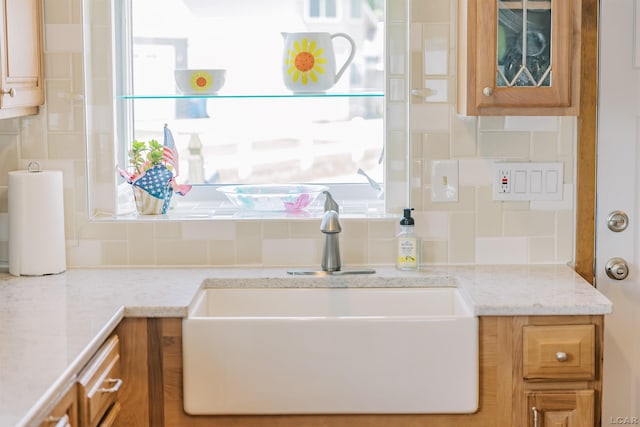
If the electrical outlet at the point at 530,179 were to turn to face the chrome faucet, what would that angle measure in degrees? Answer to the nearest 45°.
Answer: approximately 90° to its right

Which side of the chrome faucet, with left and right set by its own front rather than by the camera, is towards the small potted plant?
right

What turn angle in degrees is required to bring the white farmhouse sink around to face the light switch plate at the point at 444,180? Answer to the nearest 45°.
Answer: approximately 135° to its left

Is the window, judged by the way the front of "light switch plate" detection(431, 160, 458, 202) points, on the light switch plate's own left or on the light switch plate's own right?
on the light switch plate's own right

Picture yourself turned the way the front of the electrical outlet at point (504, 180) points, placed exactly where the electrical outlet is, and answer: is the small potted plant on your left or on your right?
on your right

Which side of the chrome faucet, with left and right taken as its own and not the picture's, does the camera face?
front

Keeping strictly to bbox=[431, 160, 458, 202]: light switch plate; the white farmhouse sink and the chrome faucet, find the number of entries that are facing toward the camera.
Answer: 3

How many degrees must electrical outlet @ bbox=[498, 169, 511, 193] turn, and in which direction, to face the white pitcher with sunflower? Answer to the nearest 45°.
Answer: approximately 90° to its right

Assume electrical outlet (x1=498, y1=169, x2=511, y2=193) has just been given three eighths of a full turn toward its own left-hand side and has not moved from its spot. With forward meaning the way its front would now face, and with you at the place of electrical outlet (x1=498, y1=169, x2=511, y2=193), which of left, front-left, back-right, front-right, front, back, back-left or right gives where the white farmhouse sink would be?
back

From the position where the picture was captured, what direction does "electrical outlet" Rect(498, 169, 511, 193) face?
facing the viewer

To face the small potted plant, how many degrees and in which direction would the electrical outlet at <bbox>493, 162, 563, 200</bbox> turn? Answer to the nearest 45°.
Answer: approximately 90° to its right
